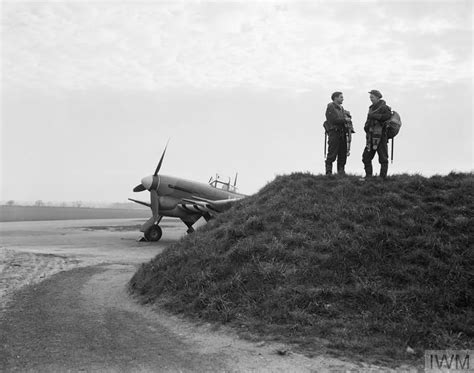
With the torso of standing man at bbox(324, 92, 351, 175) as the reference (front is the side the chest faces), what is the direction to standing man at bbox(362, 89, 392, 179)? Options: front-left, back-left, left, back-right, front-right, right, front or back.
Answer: front-right

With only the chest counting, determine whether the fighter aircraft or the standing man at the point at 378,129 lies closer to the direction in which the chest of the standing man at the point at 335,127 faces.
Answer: the standing man

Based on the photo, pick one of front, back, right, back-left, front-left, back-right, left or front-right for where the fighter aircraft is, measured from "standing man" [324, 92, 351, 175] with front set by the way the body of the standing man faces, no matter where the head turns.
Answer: back-left

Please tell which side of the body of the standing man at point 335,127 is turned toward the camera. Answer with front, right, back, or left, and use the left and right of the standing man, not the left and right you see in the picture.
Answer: right
